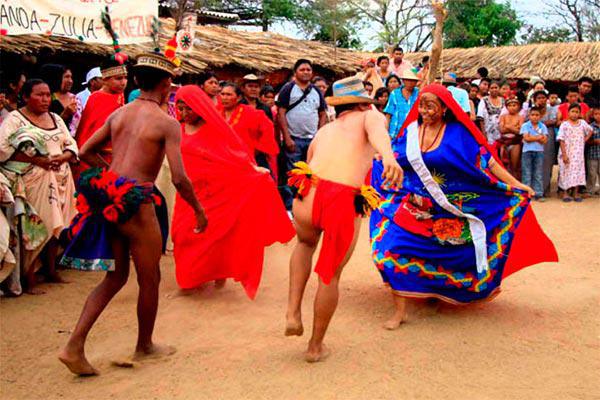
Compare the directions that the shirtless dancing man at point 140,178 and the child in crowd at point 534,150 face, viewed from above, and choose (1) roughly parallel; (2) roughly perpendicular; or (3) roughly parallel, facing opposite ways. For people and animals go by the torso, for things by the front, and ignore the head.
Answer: roughly parallel, facing opposite ways

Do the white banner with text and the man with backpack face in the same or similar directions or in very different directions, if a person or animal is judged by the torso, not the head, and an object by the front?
same or similar directions

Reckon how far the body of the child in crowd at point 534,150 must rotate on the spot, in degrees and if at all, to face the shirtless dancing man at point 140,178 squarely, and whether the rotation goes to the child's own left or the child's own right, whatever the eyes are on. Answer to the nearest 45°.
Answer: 0° — they already face them

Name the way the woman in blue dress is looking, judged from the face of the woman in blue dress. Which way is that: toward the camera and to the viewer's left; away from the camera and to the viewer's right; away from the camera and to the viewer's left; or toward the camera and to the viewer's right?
toward the camera and to the viewer's left

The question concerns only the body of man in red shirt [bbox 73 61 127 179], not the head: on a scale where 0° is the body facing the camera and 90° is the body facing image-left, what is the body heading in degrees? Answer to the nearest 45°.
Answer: approximately 315°

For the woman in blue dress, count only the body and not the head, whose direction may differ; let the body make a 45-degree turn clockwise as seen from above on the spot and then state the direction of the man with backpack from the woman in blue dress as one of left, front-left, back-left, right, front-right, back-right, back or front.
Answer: front-right

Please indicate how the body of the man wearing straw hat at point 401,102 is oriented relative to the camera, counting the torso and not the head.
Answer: toward the camera

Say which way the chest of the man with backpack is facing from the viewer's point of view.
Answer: toward the camera

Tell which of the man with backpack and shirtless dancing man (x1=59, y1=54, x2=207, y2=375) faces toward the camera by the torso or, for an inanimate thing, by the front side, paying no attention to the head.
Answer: the man with backpack

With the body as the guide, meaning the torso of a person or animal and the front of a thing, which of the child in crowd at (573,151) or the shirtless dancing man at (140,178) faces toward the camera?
the child in crowd

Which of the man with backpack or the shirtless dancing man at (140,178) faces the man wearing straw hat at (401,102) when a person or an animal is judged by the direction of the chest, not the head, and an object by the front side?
the shirtless dancing man

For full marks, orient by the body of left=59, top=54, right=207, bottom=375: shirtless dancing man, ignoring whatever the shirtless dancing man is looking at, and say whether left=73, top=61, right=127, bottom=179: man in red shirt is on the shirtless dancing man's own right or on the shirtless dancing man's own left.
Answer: on the shirtless dancing man's own left

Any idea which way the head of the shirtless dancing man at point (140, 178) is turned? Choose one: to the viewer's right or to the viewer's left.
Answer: to the viewer's right

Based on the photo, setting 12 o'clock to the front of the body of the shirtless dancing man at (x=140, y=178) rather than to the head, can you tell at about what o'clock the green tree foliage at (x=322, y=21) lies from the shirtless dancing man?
The green tree foliage is roughly at 11 o'clock from the shirtless dancing man.

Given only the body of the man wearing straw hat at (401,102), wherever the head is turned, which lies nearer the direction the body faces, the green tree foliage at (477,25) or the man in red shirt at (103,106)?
the man in red shirt

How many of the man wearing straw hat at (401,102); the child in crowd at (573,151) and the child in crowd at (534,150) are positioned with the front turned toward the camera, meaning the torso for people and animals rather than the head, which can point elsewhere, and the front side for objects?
3

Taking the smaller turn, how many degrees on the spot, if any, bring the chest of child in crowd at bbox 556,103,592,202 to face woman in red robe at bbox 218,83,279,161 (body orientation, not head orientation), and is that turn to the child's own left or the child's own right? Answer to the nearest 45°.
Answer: approximately 45° to the child's own right
